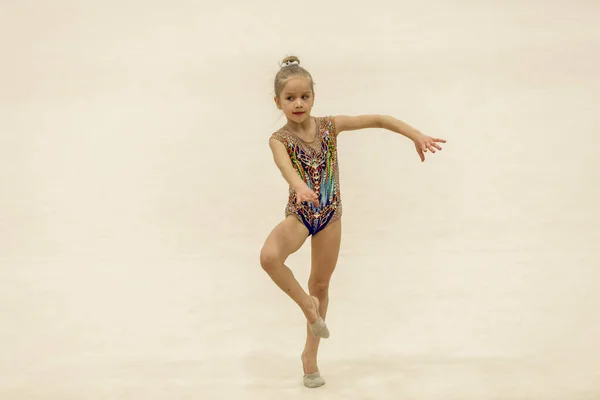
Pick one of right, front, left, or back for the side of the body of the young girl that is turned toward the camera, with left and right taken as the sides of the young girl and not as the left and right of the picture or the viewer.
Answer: front
